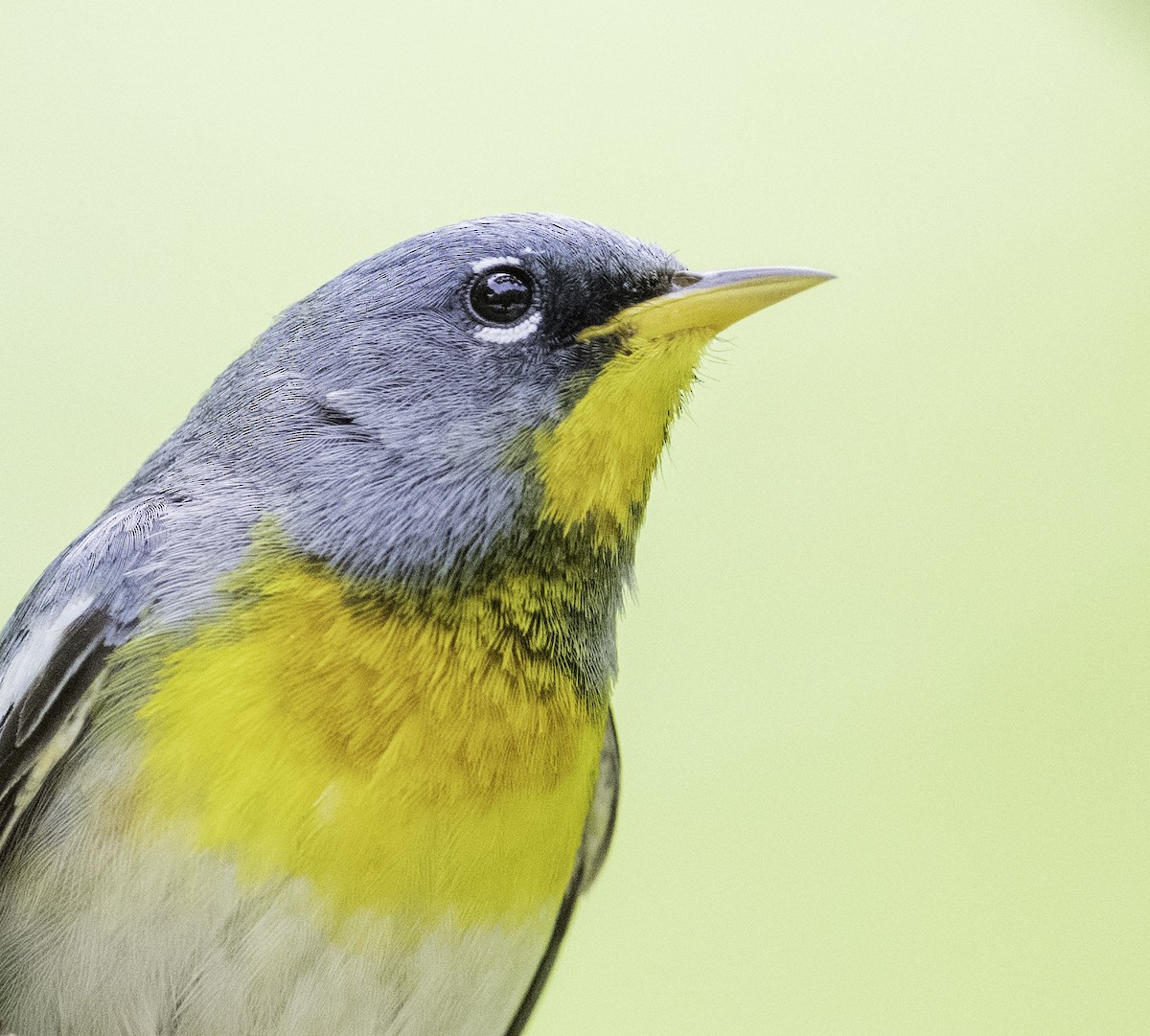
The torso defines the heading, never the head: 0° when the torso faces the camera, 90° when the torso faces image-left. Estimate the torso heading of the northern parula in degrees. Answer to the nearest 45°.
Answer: approximately 315°
